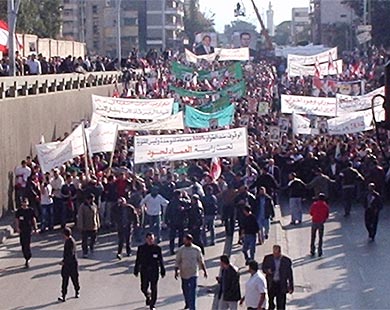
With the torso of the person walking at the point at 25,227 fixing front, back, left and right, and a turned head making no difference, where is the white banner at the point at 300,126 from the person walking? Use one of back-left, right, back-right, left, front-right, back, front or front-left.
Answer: back-left

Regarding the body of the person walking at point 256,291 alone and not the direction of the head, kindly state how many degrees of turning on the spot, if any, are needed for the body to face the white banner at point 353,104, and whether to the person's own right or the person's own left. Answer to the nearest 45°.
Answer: approximately 135° to the person's own right

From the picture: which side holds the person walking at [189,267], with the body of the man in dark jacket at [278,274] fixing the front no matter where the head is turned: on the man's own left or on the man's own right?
on the man's own right

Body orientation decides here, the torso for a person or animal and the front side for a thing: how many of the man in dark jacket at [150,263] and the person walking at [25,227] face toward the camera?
2

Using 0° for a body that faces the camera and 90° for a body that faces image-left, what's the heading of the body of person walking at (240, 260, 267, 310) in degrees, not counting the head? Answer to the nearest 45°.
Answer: approximately 45°

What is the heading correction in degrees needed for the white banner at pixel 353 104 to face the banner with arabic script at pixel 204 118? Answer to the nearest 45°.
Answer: approximately 45° to its right
